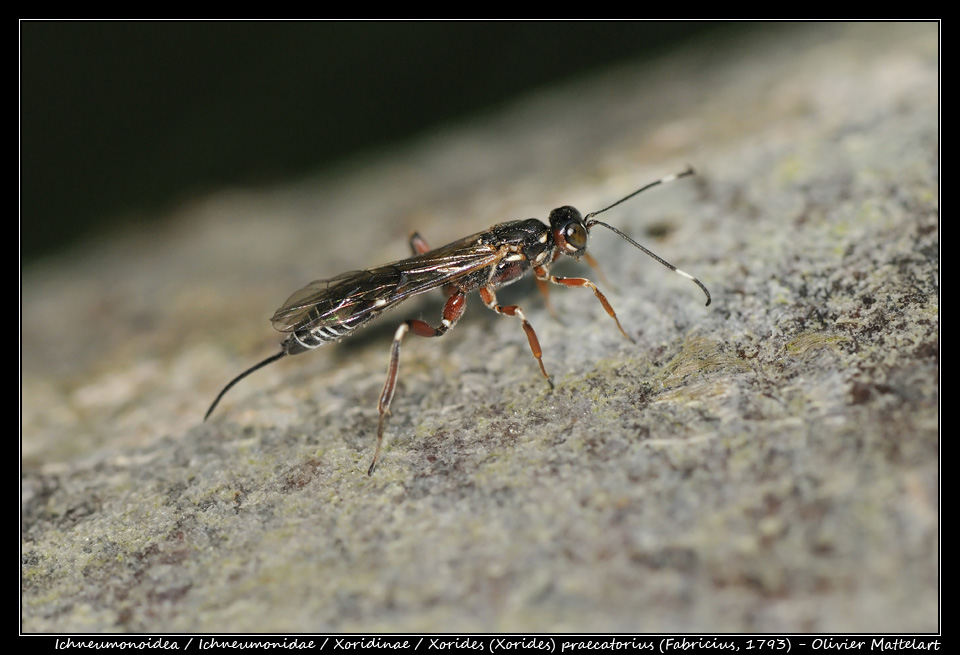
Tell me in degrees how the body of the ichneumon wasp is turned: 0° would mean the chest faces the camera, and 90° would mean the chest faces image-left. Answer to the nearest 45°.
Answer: approximately 270°
